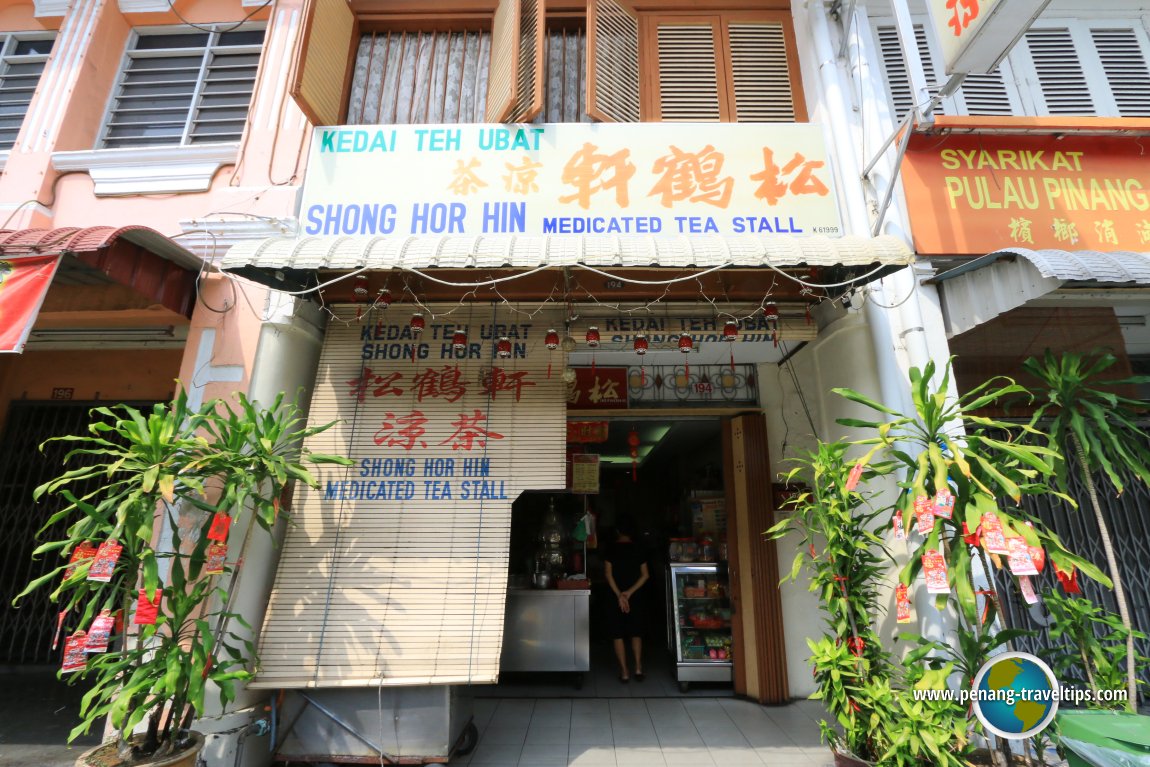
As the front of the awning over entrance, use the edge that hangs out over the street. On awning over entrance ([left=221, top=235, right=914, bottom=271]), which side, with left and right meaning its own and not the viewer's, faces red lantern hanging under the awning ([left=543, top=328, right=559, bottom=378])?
back

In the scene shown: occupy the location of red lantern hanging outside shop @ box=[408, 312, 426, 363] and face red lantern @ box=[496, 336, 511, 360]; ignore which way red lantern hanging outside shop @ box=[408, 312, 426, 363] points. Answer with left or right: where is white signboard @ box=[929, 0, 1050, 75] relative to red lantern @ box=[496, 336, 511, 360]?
right

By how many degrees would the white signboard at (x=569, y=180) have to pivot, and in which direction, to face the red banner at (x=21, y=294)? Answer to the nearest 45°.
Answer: approximately 90° to its right

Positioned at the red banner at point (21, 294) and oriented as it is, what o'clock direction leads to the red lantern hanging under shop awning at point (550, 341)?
The red lantern hanging under shop awning is roughly at 10 o'clock from the red banner.

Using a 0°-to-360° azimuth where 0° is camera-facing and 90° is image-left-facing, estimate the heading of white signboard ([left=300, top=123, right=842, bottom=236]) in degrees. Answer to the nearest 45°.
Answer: approximately 0°

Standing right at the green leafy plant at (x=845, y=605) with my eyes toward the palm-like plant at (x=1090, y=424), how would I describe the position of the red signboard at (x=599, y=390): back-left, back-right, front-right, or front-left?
back-left

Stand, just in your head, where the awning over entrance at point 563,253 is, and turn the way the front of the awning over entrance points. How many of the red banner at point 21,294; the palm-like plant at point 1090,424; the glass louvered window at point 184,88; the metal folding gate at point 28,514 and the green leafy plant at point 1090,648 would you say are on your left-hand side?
2

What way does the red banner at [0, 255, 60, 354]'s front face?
toward the camera

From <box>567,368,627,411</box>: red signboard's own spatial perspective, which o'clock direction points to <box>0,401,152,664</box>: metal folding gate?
The metal folding gate is roughly at 3 o'clock from the red signboard.

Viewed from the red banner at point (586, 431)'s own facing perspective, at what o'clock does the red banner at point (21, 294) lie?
the red banner at point (21, 294) is roughly at 2 o'clock from the red banner at point (586, 431).

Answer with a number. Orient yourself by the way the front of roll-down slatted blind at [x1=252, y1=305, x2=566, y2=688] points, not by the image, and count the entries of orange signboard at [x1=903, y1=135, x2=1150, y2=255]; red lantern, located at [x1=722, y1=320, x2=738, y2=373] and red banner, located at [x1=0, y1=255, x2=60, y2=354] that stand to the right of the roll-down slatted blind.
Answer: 1

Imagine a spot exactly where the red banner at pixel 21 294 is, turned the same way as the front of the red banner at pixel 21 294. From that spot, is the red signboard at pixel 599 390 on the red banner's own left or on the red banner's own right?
on the red banner's own left

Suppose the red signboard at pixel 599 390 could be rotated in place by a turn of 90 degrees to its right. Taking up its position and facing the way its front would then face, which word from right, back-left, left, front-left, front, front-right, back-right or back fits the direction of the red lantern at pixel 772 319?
back-left

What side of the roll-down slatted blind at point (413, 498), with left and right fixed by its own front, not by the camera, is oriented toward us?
front

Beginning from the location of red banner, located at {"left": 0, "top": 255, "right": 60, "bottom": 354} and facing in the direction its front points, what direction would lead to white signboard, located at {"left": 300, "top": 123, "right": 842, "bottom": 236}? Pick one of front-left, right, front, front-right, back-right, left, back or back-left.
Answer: front-left

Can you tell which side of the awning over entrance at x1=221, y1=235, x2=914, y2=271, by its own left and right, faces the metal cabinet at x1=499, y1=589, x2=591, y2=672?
back
